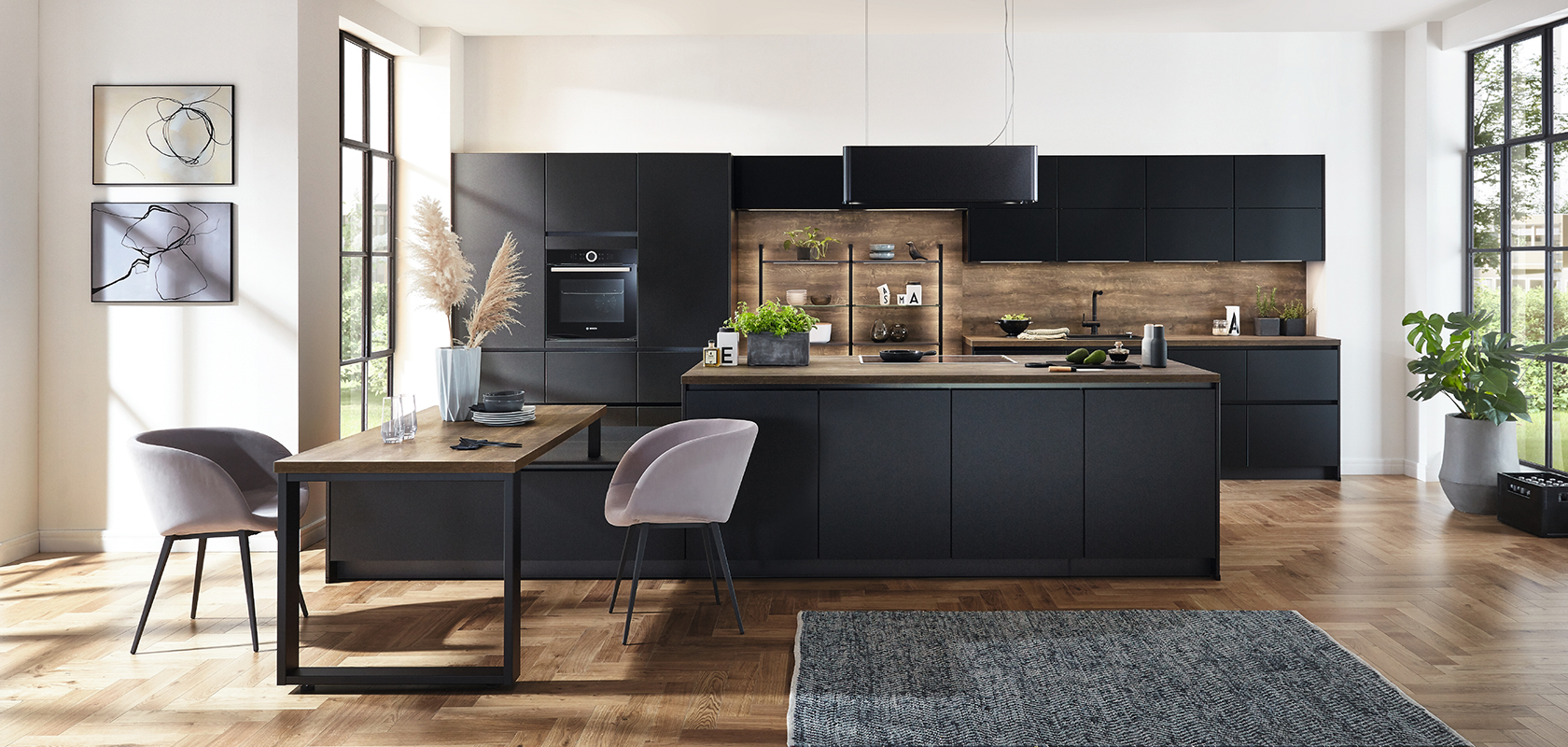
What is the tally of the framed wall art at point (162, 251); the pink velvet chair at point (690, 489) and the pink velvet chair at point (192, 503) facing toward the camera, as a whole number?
1

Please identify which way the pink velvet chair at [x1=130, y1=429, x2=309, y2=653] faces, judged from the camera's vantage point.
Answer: facing to the right of the viewer

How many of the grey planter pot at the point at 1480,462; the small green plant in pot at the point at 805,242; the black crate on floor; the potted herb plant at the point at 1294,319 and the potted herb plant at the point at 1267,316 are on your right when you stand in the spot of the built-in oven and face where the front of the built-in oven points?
0

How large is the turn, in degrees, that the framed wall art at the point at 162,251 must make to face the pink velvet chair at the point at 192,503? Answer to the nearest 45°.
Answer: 0° — it already faces it

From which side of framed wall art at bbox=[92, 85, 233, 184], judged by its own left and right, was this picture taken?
front

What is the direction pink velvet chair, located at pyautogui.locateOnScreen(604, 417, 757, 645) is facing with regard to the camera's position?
facing to the left of the viewer

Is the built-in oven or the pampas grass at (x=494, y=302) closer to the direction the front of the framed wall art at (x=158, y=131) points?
the pampas grass

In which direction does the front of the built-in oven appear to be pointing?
toward the camera

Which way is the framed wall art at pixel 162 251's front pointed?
toward the camera

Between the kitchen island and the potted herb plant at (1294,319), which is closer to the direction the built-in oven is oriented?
the kitchen island
